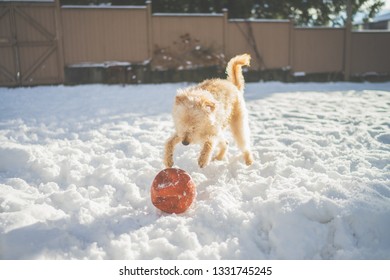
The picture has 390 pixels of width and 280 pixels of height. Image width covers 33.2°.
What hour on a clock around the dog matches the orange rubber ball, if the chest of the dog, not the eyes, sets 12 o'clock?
The orange rubber ball is roughly at 11 o'clock from the dog.

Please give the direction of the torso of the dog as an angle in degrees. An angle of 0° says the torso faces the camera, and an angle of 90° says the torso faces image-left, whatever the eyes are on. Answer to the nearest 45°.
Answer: approximately 45°
